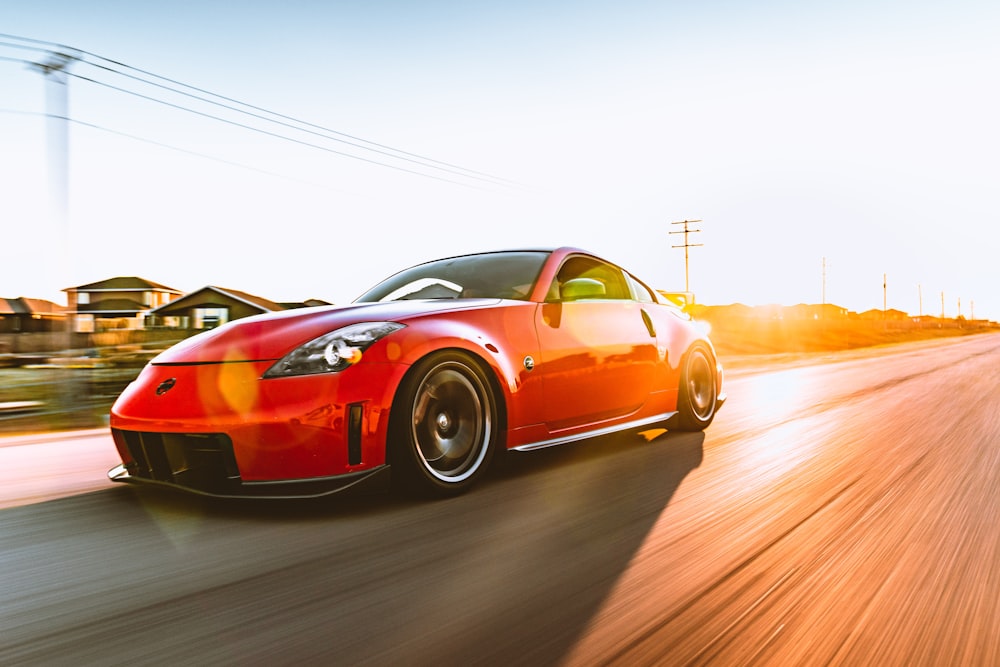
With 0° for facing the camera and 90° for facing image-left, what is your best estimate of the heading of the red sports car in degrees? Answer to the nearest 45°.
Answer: approximately 45°
